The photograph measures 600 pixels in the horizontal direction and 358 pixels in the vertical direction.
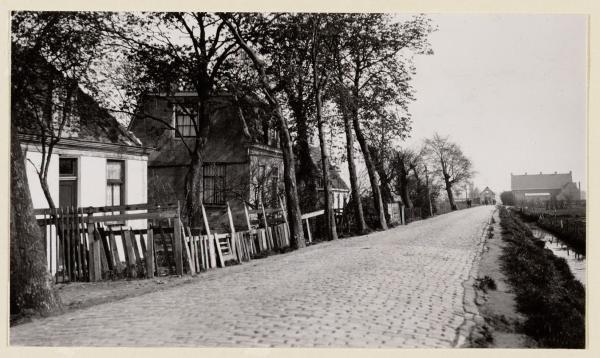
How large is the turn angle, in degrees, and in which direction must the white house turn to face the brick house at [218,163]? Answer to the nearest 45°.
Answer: approximately 90° to its left

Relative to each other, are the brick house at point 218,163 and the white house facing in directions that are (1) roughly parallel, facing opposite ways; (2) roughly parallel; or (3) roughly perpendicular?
roughly parallel

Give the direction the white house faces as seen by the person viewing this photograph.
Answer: facing the viewer and to the right of the viewer

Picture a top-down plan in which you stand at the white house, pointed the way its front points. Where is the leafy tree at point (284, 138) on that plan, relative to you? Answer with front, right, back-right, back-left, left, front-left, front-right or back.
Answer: front-left

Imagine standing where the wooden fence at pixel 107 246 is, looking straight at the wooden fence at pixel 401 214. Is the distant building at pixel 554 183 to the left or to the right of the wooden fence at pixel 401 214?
right

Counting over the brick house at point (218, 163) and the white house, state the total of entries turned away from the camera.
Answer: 0

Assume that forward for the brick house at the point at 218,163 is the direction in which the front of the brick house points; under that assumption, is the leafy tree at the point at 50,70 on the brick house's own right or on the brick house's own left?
on the brick house's own right
